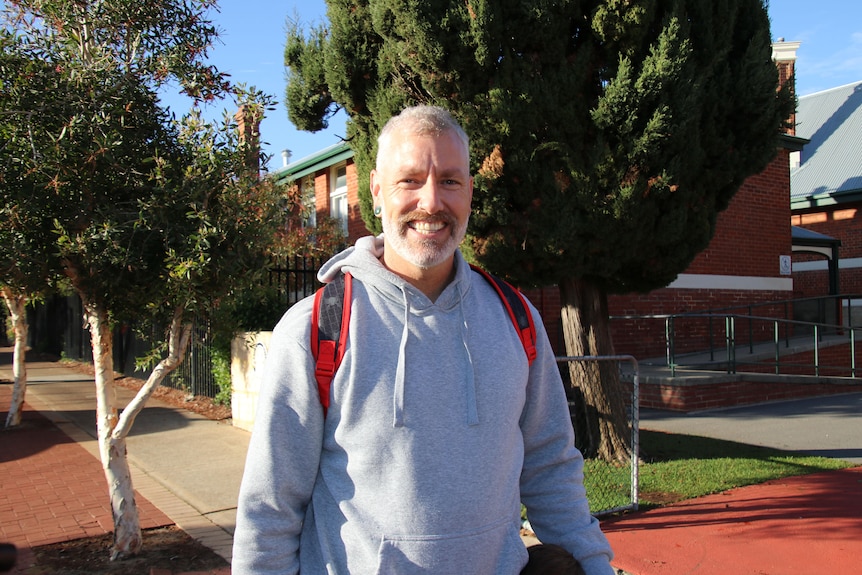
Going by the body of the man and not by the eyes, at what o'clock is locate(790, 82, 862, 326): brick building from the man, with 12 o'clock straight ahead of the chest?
The brick building is roughly at 7 o'clock from the man.

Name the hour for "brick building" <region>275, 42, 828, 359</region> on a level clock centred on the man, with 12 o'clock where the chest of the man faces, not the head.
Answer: The brick building is roughly at 7 o'clock from the man.

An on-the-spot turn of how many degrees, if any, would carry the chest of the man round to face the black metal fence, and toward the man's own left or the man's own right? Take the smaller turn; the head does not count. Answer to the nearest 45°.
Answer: approximately 135° to the man's own right

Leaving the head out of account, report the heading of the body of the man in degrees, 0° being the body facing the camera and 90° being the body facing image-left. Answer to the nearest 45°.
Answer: approximately 0°

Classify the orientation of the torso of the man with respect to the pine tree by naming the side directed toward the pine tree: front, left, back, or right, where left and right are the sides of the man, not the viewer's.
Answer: back

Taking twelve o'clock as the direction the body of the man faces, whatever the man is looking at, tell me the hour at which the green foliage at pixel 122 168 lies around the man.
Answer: The green foliage is roughly at 5 o'clock from the man.

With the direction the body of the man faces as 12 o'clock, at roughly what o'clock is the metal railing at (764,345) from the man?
The metal railing is roughly at 7 o'clock from the man.
